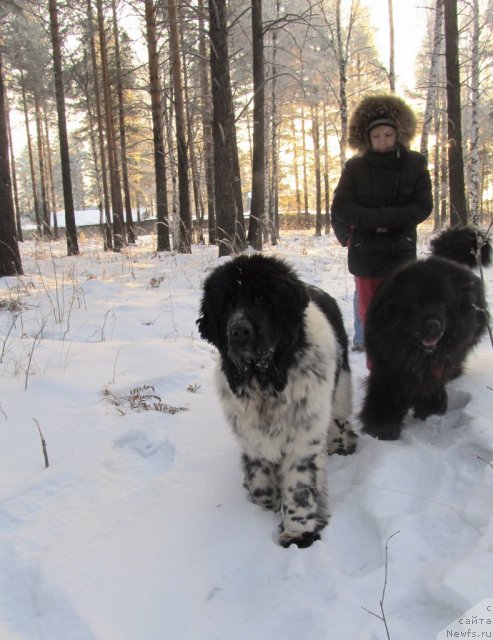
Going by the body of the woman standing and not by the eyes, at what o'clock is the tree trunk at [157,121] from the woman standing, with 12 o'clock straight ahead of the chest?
The tree trunk is roughly at 5 o'clock from the woman standing.

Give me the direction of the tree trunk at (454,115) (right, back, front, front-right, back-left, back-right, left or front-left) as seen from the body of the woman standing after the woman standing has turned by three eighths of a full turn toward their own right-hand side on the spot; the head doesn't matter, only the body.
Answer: front-right

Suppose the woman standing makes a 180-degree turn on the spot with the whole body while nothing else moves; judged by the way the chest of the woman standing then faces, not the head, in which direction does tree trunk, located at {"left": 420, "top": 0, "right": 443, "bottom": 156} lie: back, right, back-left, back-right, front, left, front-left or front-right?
front

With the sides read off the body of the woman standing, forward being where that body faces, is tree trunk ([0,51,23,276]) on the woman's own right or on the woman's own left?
on the woman's own right

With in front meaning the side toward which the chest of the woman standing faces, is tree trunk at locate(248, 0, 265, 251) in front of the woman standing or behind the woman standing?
behind

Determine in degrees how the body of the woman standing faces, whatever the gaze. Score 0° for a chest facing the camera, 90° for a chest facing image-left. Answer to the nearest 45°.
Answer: approximately 0°

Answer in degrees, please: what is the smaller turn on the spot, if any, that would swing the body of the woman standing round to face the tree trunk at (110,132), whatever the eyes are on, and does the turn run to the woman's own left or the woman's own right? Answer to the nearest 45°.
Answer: approximately 135° to the woman's own right
